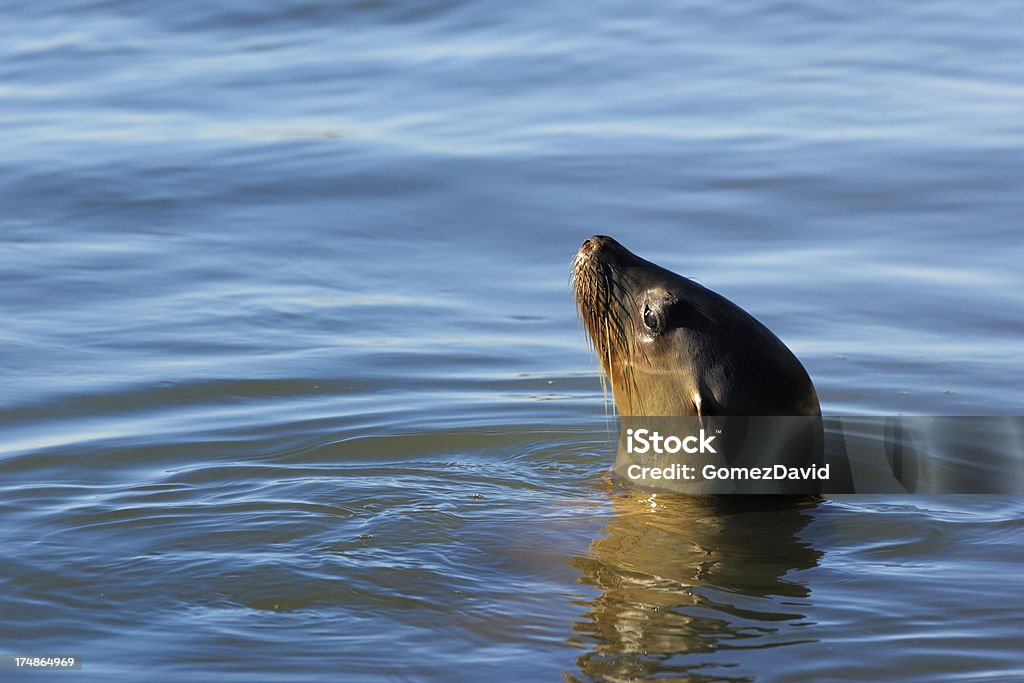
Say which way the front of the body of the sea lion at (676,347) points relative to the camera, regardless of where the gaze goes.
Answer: to the viewer's left
